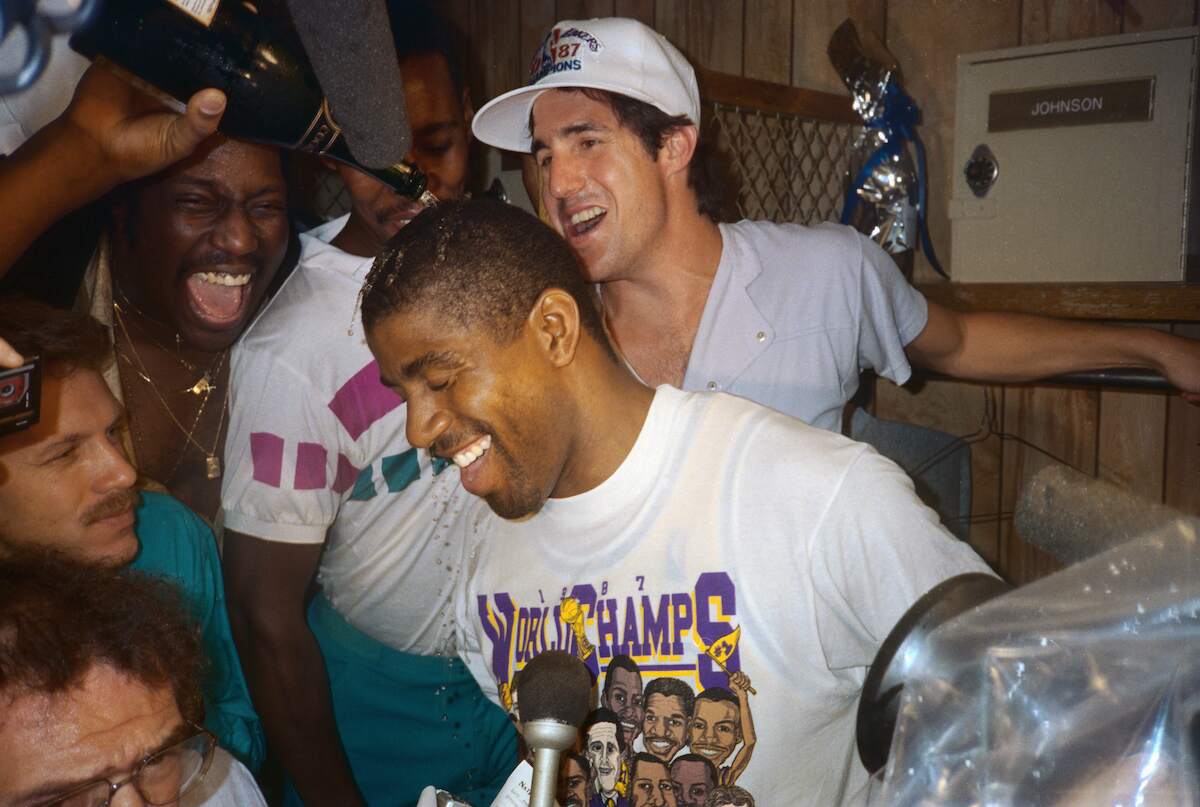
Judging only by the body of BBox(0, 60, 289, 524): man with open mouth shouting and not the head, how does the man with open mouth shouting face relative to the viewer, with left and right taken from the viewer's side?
facing the viewer and to the right of the viewer

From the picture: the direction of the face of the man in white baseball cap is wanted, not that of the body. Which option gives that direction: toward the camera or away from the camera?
toward the camera

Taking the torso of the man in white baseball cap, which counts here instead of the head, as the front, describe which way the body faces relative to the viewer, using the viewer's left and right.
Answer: facing the viewer and to the left of the viewer

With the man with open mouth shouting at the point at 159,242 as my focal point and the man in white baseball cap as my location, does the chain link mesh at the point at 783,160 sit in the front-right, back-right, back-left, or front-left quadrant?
back-right
